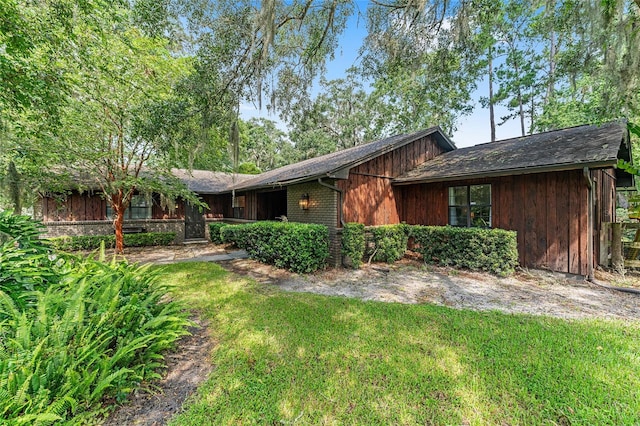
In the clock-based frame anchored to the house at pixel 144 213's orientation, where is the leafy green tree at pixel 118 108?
The leafy green tree is roughly at 12 o'clock from the house.

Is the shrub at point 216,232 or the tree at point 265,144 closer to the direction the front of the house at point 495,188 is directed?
the shrub

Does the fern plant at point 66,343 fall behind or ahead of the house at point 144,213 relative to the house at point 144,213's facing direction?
ahead

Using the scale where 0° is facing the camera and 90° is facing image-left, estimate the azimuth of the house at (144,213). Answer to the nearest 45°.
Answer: approximately 0°

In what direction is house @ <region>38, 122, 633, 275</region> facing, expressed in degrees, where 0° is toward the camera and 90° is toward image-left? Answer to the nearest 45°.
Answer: approximately 45°

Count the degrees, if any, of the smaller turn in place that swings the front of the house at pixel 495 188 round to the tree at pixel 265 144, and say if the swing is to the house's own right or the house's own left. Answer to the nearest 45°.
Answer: approximately 90° to the house's own right
